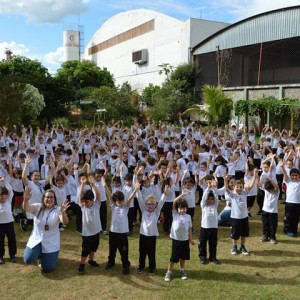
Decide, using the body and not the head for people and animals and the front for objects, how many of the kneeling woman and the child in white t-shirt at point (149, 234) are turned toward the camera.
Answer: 2

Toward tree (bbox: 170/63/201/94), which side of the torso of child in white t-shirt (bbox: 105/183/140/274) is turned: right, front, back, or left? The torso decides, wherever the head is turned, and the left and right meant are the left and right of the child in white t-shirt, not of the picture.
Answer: back

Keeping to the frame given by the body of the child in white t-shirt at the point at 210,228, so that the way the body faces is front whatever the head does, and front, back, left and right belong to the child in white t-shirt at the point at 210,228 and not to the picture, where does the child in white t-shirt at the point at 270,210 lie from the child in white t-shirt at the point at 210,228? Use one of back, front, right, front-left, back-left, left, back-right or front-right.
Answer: back-left

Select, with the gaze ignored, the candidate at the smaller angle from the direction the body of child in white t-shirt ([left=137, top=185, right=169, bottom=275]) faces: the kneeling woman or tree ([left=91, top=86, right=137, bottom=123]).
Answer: the kneeling woman

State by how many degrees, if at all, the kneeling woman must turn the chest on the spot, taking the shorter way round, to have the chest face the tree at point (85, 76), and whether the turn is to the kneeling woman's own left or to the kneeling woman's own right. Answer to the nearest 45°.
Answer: approximately 180°

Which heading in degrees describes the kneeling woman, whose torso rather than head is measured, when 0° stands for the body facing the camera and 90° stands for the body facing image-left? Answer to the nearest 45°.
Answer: approximately 0°

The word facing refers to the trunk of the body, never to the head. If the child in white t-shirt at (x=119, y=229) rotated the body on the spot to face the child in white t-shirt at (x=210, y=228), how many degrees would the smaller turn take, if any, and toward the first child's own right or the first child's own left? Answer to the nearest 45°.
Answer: approximately 90° to the first child's own left

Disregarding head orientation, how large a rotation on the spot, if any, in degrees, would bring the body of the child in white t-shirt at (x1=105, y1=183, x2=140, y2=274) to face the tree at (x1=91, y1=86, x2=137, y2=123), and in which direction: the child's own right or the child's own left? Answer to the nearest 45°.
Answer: approximately 180°

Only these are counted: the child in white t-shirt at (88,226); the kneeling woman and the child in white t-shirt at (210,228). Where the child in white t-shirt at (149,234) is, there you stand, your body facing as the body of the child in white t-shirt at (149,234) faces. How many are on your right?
2

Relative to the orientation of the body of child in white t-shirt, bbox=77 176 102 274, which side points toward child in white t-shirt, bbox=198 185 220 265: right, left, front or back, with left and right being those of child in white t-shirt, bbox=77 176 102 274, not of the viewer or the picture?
left

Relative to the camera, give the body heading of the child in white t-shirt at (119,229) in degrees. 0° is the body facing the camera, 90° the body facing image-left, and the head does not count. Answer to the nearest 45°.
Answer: approximately 0°
